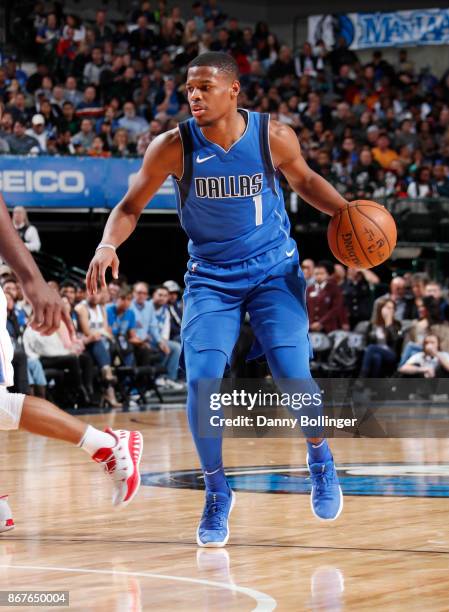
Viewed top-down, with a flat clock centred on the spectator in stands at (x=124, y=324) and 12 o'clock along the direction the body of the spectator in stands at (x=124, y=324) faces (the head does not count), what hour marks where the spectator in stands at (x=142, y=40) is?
the spectator in stands at (x=142, y=40) is roughly at 6 o'clock from the spectator in stands at (x=124, y=324).

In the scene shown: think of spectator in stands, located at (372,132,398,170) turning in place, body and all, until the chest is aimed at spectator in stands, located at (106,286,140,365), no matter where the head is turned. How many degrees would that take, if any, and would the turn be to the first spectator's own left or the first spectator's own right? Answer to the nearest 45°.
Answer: approximately 45° to the first spectator's own right

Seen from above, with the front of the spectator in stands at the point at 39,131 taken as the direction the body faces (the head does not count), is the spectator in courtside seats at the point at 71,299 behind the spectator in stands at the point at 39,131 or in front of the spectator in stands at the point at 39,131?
in front

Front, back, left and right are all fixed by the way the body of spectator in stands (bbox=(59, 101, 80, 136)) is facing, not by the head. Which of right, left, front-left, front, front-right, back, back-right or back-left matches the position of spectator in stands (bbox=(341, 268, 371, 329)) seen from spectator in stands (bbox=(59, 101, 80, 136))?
front-left

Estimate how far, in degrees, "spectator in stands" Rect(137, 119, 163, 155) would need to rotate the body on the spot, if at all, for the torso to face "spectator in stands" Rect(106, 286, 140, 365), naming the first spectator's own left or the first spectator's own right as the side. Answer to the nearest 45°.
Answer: approximately 45° to the first spectator's own left

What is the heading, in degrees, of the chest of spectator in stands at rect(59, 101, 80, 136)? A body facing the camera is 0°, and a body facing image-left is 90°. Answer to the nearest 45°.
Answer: approximately 0°

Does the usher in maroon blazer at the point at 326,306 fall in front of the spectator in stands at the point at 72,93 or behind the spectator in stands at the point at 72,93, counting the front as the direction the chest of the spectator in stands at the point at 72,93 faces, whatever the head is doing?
in front
